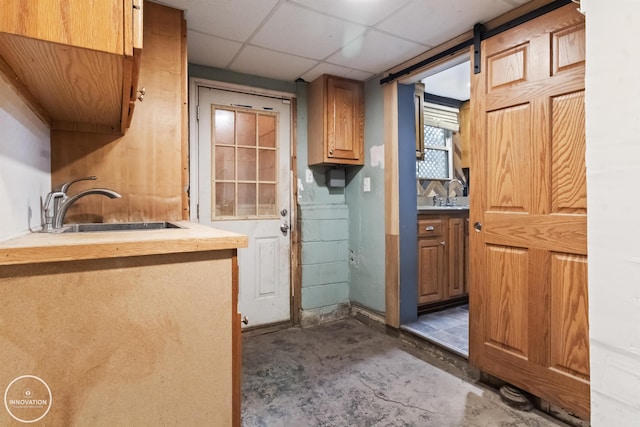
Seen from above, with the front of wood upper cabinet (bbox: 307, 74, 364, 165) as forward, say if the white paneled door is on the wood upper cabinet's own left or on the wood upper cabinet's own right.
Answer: on the wood upper cabinet's own right

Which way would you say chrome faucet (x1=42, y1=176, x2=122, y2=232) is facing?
to the viewer's right

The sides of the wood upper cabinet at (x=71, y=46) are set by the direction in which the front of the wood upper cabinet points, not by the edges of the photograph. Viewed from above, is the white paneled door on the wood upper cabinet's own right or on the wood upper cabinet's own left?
on the wood upper cabinet's own left

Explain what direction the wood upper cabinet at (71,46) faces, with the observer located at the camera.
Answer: facing to the right of the viewer

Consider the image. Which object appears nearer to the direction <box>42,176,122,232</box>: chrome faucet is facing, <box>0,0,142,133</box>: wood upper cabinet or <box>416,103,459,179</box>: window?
the window

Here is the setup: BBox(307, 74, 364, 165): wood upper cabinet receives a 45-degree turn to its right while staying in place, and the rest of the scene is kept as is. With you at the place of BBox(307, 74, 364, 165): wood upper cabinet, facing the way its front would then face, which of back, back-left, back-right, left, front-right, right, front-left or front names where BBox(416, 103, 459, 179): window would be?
back-left

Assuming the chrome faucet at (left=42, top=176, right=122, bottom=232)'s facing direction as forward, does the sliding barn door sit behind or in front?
in front

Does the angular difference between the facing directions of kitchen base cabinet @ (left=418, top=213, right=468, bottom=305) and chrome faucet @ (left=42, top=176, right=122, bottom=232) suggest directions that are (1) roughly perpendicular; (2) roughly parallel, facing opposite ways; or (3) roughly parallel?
roughly perpendicular

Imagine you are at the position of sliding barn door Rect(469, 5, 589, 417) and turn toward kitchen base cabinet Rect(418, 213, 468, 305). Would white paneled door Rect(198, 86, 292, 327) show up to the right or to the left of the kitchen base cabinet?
left

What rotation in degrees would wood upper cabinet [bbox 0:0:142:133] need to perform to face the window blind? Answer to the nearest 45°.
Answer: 0° — it already faces it

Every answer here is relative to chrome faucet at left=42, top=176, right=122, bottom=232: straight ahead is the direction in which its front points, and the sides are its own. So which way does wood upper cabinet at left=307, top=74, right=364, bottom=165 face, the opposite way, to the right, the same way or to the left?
to the right
